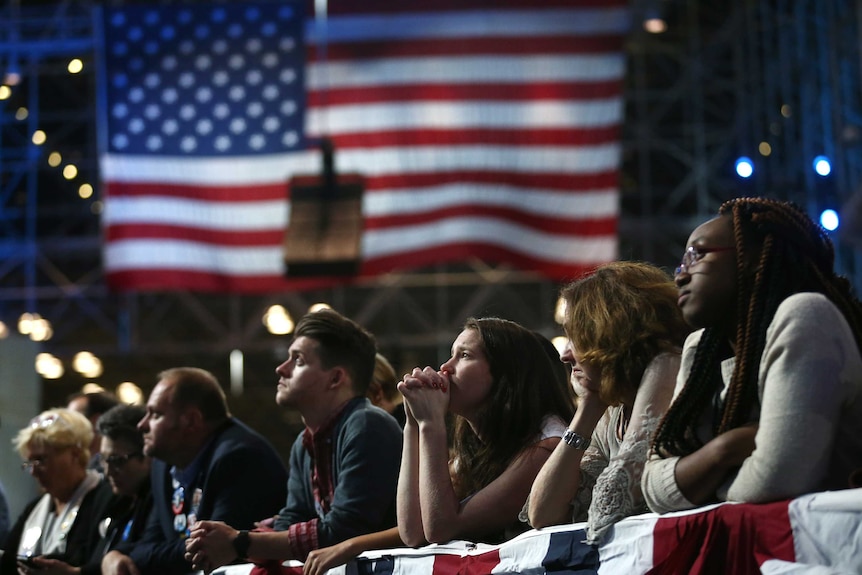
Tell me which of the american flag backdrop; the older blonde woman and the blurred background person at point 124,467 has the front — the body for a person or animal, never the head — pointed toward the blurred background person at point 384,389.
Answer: the american flag backdrop

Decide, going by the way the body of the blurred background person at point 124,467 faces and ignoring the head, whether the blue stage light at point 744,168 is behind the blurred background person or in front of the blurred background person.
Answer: behind

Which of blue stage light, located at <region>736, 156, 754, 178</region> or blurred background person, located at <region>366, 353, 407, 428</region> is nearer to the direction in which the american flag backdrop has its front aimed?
the blurred background person

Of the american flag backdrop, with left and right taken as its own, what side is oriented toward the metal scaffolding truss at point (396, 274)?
back

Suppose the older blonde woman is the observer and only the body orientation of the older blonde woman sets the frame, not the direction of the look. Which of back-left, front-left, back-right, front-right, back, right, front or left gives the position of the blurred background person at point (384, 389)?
left

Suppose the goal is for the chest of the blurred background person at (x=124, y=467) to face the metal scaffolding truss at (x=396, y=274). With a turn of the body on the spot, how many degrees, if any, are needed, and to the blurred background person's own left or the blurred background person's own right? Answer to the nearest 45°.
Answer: approximately 135° to the blurred background person's own right

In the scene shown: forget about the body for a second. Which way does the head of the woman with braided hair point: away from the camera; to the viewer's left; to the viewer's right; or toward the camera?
to the viewer's left

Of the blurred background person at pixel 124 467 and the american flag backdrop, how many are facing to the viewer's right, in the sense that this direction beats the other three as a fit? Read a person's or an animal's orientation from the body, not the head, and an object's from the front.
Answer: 0

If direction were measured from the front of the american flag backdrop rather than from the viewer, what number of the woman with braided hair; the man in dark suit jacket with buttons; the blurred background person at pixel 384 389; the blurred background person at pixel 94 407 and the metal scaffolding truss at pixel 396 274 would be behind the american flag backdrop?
1

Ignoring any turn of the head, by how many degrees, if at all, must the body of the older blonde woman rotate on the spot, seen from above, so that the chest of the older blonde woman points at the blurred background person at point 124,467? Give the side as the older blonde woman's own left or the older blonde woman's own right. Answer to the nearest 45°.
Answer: approximately 90° to the older blonde woman's own left

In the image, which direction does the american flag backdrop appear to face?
toward the camera

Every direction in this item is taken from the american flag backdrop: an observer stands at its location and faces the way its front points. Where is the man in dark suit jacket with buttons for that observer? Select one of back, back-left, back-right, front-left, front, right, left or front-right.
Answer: front

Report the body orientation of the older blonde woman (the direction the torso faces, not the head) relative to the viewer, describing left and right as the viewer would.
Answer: facing the viewer and to the left of the viewer

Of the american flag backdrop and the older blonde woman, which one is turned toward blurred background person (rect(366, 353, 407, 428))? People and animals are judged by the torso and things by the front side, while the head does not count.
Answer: the american flag backdrop

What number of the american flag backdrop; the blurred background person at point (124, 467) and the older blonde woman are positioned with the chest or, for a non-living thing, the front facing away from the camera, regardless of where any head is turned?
0

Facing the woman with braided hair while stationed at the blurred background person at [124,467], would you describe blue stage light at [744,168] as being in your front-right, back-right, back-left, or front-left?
back-left
